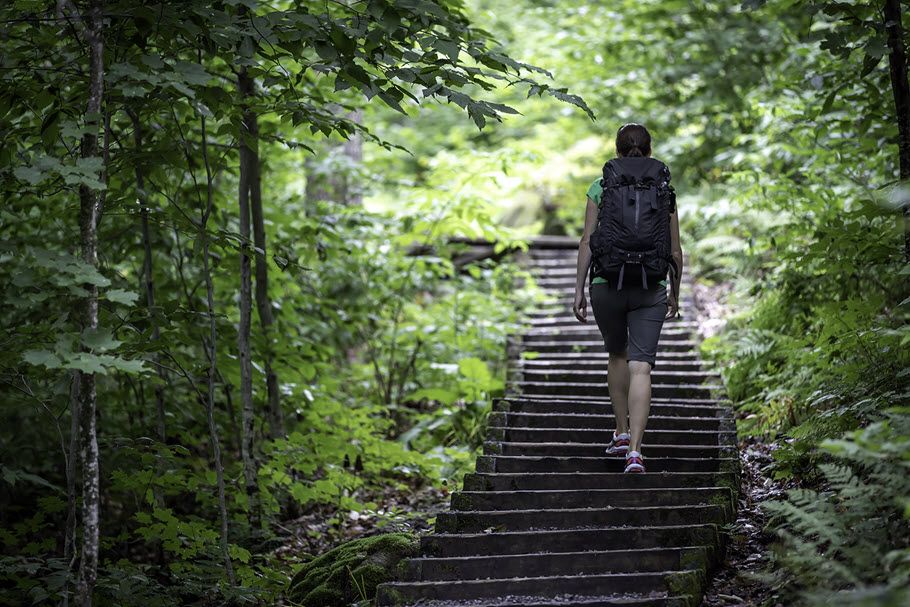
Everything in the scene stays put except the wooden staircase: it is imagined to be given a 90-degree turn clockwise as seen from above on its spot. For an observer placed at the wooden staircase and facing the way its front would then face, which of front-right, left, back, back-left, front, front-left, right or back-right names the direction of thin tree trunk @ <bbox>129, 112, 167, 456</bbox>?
front

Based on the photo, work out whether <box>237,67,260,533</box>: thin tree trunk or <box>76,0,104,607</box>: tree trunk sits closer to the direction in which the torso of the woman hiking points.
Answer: the thin tree trunk

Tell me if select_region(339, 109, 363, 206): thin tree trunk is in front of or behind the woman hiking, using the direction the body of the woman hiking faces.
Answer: in front

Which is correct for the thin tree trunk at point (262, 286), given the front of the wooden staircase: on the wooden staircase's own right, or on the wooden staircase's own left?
on the wooden staircase's own right

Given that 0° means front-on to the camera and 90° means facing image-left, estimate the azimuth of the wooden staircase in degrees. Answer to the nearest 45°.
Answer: approximately 0°

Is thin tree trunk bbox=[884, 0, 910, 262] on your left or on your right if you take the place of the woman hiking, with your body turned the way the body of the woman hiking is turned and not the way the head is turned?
on your right

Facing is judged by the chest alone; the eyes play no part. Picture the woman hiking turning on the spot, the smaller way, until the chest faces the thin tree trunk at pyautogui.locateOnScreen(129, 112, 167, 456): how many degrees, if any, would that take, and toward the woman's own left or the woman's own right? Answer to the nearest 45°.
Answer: approximately 90° to the woman's own left

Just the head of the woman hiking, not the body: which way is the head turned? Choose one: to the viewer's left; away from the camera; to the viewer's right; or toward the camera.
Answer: away from the camera

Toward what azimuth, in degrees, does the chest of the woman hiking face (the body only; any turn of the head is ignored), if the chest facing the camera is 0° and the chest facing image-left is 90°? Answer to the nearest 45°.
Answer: approximately 180°
